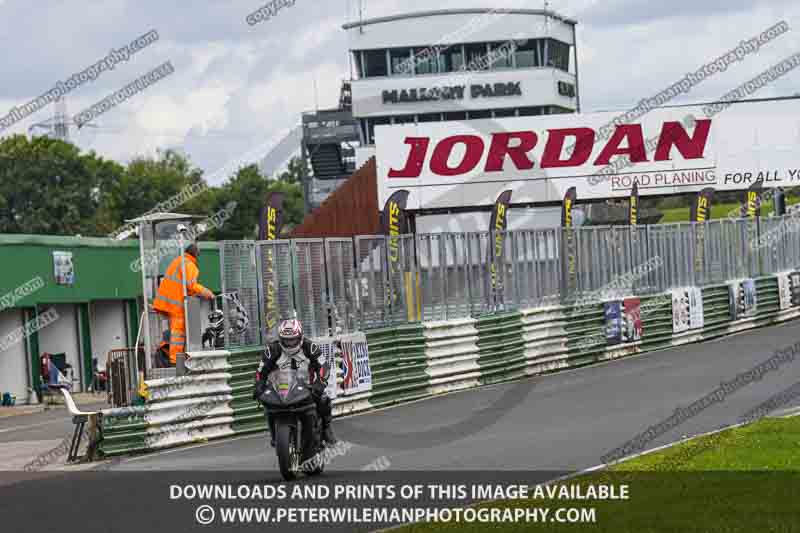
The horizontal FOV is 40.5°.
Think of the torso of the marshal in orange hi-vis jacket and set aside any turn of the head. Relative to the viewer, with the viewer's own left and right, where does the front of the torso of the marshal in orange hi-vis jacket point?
facing to the right of the viewer

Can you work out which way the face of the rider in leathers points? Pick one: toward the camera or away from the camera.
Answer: toward the camera

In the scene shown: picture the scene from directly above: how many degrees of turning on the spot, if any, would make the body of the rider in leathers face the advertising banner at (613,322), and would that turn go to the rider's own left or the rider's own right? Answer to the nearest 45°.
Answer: approximately 135° to the rider's own left

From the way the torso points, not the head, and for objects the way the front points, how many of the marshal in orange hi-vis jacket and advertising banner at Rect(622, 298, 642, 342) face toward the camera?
1

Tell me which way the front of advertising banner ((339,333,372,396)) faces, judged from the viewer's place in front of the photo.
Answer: facing the viewer

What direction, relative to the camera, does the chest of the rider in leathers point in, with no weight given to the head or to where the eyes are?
toward the camera

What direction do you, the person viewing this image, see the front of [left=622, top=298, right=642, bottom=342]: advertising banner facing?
facing the viewer

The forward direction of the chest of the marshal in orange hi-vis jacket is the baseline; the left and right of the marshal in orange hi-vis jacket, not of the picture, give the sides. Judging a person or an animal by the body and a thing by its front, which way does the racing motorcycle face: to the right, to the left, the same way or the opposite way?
to the right

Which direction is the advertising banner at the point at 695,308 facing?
toward the camera

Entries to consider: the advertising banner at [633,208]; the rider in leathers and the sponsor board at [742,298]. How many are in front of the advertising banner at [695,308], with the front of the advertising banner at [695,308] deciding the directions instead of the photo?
1

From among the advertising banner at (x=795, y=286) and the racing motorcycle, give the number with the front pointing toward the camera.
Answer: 2

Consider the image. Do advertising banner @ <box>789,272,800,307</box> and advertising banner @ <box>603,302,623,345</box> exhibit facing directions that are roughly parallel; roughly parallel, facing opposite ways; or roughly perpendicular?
roughly parallel

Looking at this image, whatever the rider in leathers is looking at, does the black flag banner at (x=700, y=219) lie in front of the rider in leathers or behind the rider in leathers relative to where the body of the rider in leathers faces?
behind

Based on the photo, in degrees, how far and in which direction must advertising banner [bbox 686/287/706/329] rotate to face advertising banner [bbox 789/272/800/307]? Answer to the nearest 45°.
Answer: approximately 135° to its left
